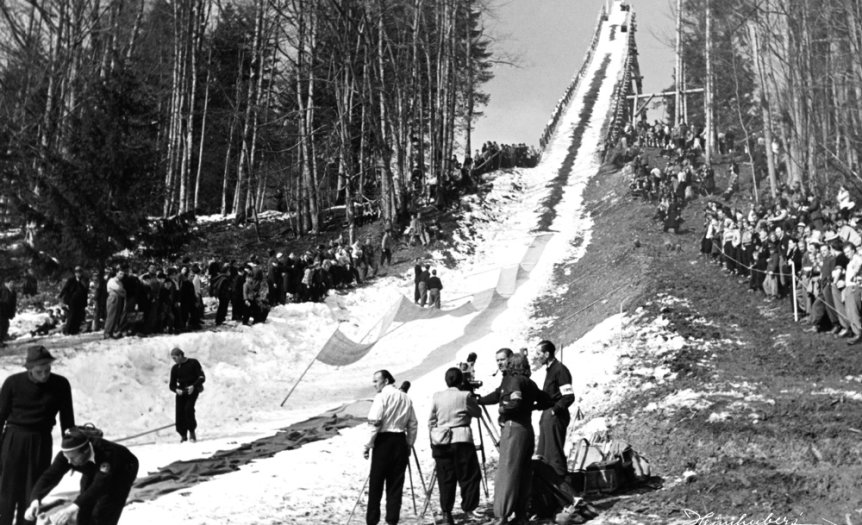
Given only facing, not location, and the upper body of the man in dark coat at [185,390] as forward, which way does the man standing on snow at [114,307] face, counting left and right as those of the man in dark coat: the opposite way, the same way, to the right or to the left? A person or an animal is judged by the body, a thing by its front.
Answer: to the left

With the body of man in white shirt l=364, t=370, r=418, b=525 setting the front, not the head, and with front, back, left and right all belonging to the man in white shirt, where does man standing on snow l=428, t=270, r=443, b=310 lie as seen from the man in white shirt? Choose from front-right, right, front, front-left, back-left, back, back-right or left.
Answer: front-right

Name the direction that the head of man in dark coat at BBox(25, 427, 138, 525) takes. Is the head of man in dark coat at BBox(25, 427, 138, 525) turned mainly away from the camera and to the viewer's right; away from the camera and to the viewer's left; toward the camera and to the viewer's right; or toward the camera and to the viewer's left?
toward the camera and to the viewer's left

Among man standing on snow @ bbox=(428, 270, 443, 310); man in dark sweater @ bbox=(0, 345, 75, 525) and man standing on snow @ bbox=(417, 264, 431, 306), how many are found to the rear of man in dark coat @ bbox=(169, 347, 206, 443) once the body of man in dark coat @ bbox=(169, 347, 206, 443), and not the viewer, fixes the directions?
2

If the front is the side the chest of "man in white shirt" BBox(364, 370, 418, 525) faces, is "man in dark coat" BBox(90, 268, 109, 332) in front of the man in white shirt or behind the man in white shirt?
in front

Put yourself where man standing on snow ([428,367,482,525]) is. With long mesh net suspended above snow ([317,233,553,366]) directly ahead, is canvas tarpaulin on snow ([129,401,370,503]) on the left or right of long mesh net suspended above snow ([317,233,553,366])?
left

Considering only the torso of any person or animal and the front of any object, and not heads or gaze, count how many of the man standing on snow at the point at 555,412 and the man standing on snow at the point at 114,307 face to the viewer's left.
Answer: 1

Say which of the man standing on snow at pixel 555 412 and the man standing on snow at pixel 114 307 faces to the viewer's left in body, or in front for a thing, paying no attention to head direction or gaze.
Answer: the man standing on snow at pixel 555 412

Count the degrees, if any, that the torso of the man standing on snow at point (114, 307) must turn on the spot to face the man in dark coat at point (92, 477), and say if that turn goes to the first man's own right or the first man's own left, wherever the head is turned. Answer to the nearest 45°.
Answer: approximately 45° to the first man's own right

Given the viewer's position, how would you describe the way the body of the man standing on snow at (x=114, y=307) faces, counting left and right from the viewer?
facing the viewer and to the right of the viewer

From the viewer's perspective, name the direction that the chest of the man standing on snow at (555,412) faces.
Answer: to the viewer's left

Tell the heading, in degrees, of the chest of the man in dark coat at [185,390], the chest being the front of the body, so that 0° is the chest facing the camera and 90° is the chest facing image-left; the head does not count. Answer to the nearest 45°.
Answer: approximately 45°

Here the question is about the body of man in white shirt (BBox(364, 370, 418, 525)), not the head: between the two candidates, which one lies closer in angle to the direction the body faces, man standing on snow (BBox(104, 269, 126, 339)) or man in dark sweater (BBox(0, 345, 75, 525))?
the man standing on snow

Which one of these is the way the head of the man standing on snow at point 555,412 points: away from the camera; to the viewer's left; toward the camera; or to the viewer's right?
to the viewer's left

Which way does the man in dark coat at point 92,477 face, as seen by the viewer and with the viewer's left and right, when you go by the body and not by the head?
facing the viewer and to the left of the viewer

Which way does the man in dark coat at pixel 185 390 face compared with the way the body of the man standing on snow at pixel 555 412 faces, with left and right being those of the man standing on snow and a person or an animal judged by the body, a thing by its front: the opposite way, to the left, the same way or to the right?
to the left

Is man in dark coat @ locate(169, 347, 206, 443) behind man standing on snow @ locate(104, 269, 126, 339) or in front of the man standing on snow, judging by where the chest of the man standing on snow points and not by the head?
in front
